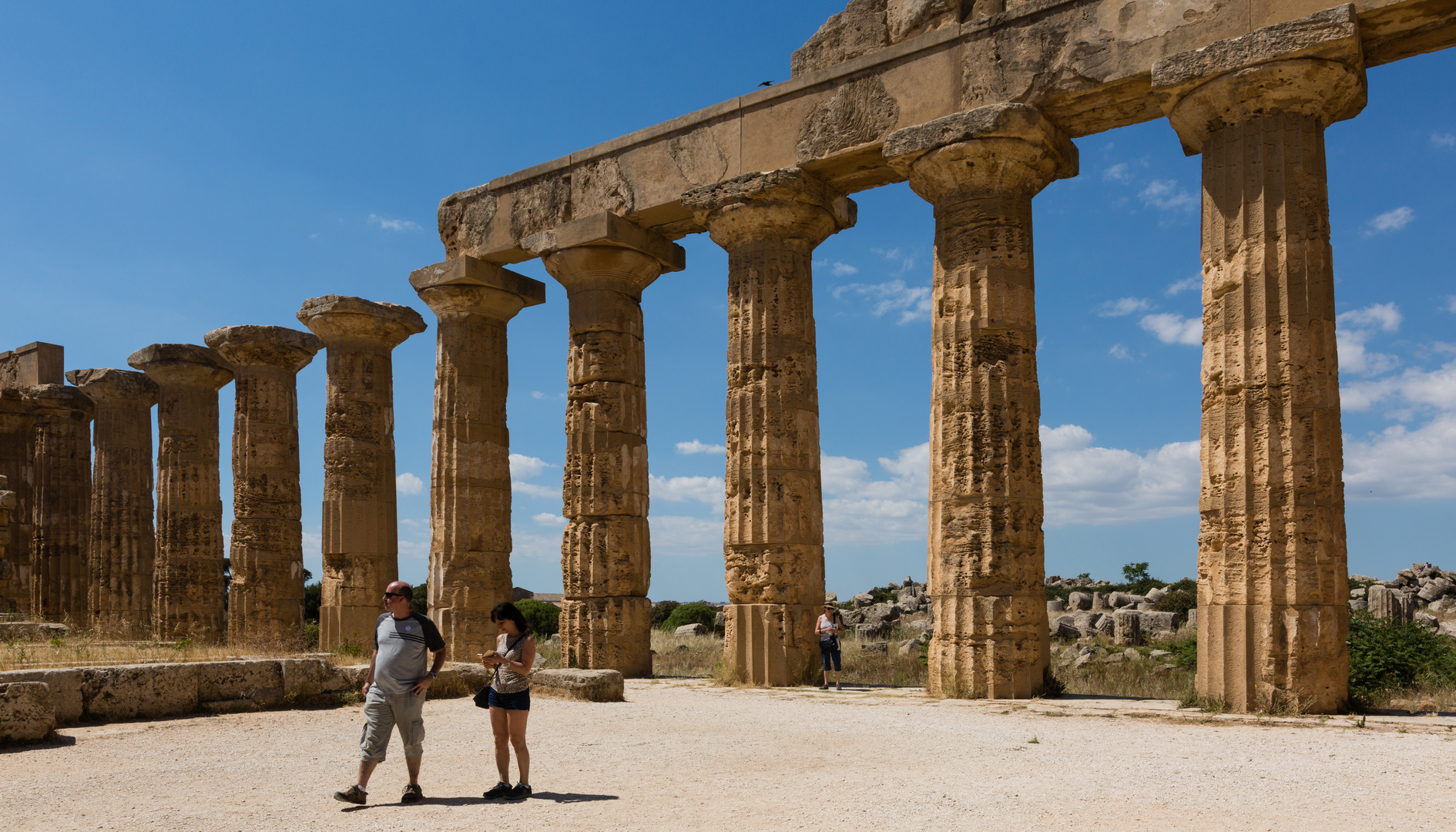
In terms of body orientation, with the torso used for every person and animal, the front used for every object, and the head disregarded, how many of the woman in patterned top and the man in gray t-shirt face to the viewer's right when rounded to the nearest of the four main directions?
0

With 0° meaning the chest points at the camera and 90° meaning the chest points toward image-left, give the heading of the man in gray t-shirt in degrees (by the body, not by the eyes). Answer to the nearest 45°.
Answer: approximately 45°

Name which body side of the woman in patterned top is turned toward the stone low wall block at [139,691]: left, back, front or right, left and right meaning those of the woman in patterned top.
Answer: right

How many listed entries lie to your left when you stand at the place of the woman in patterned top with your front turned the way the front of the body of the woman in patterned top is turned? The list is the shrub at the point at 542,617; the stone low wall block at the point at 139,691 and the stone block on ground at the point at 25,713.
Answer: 0

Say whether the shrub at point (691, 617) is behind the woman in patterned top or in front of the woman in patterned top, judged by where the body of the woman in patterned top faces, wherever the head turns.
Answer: behind

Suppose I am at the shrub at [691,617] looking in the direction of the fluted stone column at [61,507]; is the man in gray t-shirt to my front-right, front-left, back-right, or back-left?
front-left

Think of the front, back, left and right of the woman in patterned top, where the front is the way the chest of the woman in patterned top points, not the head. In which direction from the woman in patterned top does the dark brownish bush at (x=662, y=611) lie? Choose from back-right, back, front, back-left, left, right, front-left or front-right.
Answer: back-right

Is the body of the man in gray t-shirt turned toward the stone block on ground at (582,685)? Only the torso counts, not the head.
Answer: no

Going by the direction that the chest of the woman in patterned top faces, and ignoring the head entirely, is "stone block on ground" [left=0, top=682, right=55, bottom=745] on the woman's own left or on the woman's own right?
on the woman's own right

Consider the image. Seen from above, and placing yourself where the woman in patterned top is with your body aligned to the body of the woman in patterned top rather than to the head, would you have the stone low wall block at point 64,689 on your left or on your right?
on your right

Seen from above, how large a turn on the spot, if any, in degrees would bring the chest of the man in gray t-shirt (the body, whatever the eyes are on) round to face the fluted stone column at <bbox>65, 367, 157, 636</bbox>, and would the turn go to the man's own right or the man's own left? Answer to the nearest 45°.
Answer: approximately 135° to the man's own right

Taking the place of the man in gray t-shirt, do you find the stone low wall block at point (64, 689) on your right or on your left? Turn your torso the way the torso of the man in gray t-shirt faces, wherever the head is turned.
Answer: on your right

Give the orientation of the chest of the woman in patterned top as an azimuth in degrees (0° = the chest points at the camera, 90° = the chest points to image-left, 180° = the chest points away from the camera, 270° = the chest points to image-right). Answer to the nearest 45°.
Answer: approximately 45°

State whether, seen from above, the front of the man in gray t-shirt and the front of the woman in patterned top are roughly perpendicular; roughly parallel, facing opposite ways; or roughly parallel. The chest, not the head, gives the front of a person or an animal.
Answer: roughly parallel

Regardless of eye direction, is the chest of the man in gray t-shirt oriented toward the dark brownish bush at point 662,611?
no
